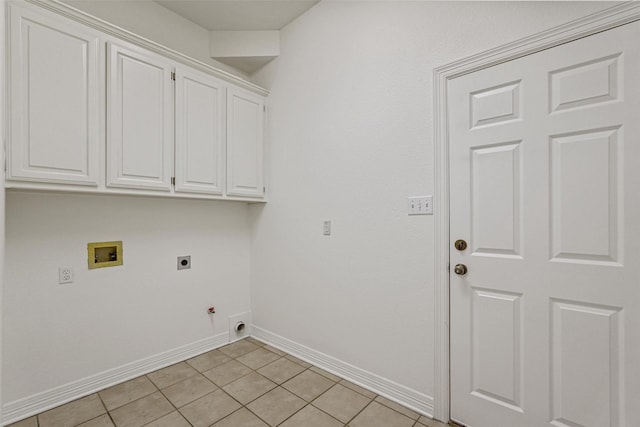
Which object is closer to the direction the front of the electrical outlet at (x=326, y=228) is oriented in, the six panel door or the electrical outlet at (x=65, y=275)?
the electrical outlet

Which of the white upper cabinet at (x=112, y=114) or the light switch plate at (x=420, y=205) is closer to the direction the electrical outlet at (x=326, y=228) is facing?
the white upper cabinet

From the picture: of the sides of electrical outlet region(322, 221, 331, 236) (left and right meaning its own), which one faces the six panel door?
left

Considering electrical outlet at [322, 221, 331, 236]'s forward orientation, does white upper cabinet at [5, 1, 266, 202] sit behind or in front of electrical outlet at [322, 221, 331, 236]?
in front

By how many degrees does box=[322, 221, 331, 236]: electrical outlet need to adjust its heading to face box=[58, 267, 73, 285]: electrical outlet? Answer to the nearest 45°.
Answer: approximately 45° to its right

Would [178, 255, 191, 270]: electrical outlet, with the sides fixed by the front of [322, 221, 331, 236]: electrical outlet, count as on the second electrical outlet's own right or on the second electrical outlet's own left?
on the second electrical outlet's own right

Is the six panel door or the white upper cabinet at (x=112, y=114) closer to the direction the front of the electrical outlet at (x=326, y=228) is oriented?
the white upper cabinet

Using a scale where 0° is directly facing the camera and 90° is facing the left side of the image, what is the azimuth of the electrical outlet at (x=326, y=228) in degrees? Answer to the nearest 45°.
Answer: approximately 45°

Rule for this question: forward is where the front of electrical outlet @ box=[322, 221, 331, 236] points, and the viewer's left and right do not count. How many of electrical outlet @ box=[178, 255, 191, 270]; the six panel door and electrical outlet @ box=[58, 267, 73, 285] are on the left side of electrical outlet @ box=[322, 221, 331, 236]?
1

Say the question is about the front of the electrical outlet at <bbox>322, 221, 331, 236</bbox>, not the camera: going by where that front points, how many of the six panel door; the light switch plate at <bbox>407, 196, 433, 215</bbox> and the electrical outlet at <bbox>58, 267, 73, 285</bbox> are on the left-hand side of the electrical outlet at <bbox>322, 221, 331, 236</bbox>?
2

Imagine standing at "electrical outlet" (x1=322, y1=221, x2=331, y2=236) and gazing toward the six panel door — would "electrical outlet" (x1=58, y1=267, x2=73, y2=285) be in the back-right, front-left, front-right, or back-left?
back-right

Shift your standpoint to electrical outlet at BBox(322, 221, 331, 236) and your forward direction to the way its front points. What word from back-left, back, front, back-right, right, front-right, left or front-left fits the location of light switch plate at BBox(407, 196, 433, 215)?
left

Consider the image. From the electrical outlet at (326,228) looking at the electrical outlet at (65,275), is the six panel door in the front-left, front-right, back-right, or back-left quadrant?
back-left
